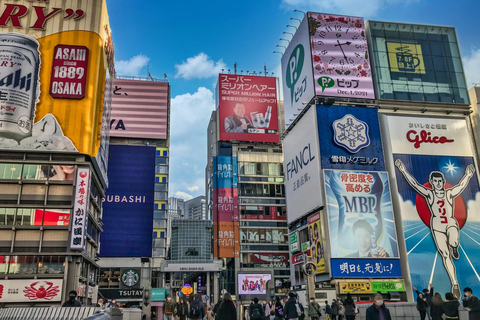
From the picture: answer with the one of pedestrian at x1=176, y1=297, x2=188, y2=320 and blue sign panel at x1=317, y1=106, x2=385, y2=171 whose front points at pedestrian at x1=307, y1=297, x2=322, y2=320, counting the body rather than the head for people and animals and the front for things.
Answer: the blue sign panel

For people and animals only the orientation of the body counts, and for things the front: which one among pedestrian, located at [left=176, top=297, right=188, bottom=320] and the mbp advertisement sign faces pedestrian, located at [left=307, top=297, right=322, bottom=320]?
the mbp advertisement sign

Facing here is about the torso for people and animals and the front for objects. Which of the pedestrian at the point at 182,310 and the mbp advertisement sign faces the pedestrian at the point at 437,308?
the mbp advertisement sign

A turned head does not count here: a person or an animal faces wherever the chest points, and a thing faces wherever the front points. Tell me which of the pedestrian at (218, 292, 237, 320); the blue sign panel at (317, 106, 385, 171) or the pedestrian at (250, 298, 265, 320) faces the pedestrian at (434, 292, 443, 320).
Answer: the blue sign panel

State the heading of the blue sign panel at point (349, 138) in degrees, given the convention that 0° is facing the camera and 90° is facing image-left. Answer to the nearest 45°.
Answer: approximately 0°

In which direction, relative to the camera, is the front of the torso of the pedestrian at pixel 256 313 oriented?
away from the camera

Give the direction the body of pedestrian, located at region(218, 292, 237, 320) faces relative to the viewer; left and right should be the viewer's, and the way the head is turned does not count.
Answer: facing away from the viewer

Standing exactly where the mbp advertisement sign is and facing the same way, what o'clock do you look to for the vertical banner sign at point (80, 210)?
The vertical banner sign is roughly at 2 o'clock from the mbp advertisement sign.

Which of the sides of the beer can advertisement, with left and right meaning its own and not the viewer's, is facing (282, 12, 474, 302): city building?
left

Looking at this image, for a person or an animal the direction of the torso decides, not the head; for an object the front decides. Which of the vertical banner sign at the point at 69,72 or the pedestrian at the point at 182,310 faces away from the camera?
the pedestrian

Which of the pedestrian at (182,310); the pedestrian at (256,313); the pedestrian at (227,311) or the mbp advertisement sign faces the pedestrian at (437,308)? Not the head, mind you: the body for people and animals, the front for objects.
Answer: the mbp advertisement sign

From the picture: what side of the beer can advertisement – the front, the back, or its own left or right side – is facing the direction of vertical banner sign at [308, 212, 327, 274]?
left
